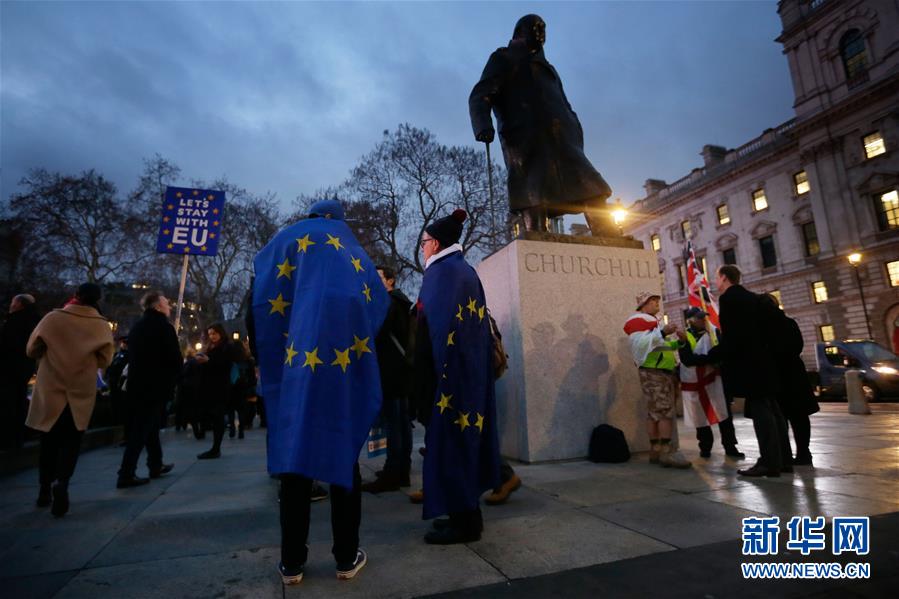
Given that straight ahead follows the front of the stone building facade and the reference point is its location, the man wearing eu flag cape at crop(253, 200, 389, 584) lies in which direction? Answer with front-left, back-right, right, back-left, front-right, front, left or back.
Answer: front-left

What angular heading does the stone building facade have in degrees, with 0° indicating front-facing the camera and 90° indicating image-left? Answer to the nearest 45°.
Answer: approximately 45°

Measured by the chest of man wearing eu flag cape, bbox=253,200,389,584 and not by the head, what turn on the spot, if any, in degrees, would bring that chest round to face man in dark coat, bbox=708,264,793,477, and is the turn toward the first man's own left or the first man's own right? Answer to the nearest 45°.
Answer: approximately 90° to the first man's own right

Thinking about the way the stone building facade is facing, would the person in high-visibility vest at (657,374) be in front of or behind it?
in front

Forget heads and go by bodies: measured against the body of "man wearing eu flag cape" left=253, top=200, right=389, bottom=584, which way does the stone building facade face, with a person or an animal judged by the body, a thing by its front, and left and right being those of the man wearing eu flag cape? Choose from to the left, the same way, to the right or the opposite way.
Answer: to the left

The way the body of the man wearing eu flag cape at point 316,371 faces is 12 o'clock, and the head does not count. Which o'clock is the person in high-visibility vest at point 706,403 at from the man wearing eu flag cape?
The person in high-visibility vest is roughly at 2 o'clock from the man wearing eu flag cape.

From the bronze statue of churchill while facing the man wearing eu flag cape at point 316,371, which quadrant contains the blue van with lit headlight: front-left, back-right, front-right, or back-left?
back-left

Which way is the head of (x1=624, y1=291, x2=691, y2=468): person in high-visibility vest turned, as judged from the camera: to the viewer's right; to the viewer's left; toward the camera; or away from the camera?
to the viewer's right

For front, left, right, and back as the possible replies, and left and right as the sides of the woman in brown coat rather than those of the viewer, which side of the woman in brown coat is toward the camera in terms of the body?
back

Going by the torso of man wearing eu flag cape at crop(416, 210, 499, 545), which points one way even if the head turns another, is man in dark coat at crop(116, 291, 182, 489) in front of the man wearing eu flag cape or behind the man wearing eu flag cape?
in front

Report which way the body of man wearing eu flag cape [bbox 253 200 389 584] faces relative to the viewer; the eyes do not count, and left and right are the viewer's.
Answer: facing away from the viewer
